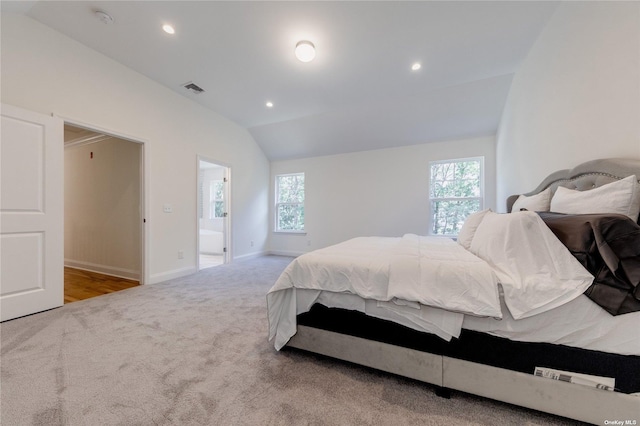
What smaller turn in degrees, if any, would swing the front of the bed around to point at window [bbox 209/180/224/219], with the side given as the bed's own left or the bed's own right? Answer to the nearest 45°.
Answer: approximately 45° to the bed's own right

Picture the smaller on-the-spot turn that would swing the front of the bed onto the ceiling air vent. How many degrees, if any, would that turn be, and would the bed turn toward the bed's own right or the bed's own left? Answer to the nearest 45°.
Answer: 0° — it already faces it

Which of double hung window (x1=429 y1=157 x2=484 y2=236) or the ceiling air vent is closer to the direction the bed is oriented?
the ceiling air vent

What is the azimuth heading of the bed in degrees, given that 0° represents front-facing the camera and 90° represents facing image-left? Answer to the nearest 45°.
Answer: approximately 90°

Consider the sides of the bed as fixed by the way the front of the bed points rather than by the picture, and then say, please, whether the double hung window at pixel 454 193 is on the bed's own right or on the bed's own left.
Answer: on the bed's own right

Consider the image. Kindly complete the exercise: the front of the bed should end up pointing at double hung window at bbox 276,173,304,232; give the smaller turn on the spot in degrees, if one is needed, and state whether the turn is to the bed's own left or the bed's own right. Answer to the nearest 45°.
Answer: approximately 45° to the bed's own right
